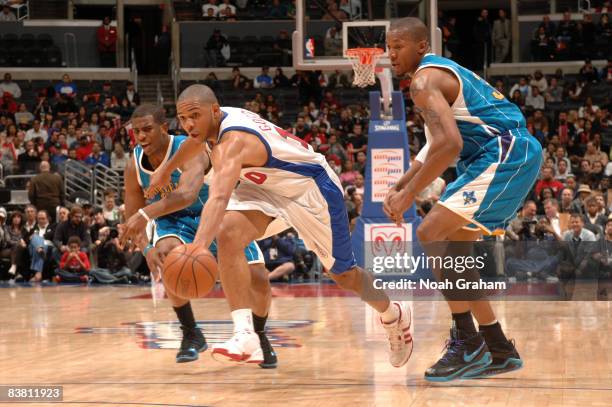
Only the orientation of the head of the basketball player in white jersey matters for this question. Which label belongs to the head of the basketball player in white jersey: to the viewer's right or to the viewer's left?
to the viewer's left

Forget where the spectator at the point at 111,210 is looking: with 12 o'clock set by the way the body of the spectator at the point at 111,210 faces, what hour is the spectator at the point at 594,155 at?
the spectator at the point at 594,155 is roughly at 9 o'clock from the spectator at the point at 111,210.

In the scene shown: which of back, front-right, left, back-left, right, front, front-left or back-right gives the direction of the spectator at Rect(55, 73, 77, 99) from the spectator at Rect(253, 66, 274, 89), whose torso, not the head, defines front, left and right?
right

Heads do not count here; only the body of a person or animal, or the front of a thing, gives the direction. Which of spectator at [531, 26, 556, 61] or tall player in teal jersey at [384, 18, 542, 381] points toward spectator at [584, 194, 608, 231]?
spectator at [531, 26, 556, 61]

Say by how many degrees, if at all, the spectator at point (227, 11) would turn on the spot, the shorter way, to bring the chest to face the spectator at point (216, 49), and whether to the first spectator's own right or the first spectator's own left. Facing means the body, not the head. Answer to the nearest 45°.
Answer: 0° — they already face them

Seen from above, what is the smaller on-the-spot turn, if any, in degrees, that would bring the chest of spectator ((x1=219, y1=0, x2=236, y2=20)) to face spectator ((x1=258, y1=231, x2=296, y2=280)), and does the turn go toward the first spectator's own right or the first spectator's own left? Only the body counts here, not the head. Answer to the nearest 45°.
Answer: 0° — they already face them

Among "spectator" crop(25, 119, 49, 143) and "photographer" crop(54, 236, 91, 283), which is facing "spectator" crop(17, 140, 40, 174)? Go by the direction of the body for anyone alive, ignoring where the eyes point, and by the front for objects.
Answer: "spectator" crop(25, 119, 49, 143)

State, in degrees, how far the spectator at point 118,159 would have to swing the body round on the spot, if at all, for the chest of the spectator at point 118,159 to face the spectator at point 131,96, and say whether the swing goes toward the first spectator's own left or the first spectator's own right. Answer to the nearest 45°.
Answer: approximately 180°
